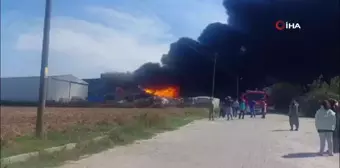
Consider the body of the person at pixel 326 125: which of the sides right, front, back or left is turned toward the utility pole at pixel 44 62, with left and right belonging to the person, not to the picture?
left

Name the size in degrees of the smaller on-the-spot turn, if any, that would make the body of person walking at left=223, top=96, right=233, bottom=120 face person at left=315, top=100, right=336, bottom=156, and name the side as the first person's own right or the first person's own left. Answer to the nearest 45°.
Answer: approximately 180°

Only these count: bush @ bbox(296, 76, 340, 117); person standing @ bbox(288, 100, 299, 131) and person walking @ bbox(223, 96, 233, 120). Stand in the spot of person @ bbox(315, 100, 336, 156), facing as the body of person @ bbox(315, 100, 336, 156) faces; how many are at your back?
0

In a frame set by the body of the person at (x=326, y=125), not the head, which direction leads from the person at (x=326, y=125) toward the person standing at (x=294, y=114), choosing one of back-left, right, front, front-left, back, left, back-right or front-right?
front

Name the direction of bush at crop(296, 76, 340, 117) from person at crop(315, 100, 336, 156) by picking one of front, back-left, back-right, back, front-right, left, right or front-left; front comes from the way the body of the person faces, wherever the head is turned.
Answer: front

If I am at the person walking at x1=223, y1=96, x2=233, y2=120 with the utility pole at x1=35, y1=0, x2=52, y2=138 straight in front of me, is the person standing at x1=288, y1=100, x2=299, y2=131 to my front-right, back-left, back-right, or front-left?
front-left

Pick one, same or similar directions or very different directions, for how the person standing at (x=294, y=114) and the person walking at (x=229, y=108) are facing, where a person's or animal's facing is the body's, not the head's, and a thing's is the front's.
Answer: same or similar directions

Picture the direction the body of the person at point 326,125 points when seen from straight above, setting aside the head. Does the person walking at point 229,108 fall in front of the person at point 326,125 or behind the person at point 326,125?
in front

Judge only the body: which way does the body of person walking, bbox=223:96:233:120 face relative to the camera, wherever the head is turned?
away from the camera

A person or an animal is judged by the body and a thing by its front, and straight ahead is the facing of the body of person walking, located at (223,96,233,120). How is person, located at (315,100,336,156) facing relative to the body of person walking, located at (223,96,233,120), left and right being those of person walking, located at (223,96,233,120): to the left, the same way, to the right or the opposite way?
the same way

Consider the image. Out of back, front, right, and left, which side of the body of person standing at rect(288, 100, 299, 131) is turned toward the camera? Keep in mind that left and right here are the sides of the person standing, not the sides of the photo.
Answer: back

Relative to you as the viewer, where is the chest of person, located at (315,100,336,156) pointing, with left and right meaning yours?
facing away from the viewer

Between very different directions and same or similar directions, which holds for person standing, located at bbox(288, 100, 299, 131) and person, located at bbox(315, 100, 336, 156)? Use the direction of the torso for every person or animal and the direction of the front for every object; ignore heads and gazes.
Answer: same or similar directions
